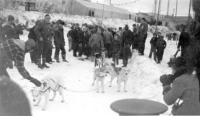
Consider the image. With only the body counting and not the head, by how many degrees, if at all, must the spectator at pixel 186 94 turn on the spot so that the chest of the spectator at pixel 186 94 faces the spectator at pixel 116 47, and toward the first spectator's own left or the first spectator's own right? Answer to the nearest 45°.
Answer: approximately 45° to the first spectator's own right

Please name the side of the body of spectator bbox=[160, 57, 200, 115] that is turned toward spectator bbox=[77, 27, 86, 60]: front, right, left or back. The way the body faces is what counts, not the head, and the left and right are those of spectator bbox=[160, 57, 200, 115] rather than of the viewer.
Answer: front

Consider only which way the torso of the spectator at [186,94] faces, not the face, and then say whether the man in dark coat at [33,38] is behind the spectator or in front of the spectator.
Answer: in front

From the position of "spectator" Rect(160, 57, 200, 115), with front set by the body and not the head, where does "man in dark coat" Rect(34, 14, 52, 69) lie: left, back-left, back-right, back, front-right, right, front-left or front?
front

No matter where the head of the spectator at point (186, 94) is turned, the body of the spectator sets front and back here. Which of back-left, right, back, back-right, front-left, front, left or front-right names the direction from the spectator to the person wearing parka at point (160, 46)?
front-right

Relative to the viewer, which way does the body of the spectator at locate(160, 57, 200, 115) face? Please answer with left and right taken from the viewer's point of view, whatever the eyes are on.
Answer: facing away from the viewer and to the left of the viewer

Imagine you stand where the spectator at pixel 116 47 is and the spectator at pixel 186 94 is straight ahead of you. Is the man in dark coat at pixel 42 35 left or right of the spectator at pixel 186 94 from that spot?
right

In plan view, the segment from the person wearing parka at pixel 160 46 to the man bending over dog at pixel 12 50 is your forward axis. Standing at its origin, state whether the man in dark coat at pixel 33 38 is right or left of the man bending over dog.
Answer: right

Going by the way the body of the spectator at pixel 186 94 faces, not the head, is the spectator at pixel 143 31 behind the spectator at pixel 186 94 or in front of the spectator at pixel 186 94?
in front
